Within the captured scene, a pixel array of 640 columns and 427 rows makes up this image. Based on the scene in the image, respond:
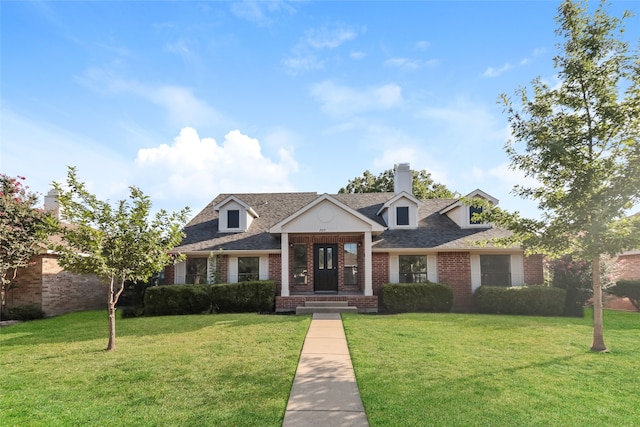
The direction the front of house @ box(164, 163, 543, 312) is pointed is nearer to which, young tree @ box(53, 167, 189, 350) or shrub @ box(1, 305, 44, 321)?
the young tree

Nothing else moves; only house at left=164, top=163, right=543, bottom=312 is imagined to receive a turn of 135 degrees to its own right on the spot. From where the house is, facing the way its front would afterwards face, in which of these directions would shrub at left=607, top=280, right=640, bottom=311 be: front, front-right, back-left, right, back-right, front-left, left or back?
back-right

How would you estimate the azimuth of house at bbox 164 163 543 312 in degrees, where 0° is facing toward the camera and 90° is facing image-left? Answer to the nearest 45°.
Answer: approximately 0°

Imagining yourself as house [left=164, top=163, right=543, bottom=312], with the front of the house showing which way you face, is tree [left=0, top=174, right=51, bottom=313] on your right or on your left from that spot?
on your right

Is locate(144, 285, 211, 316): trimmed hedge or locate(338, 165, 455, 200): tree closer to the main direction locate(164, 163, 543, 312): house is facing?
the trimmed hedge

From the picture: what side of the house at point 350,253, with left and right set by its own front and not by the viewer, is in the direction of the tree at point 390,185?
back

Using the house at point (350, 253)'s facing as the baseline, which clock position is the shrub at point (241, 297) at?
The shrub is roughly at 2 o'clock from the house.
